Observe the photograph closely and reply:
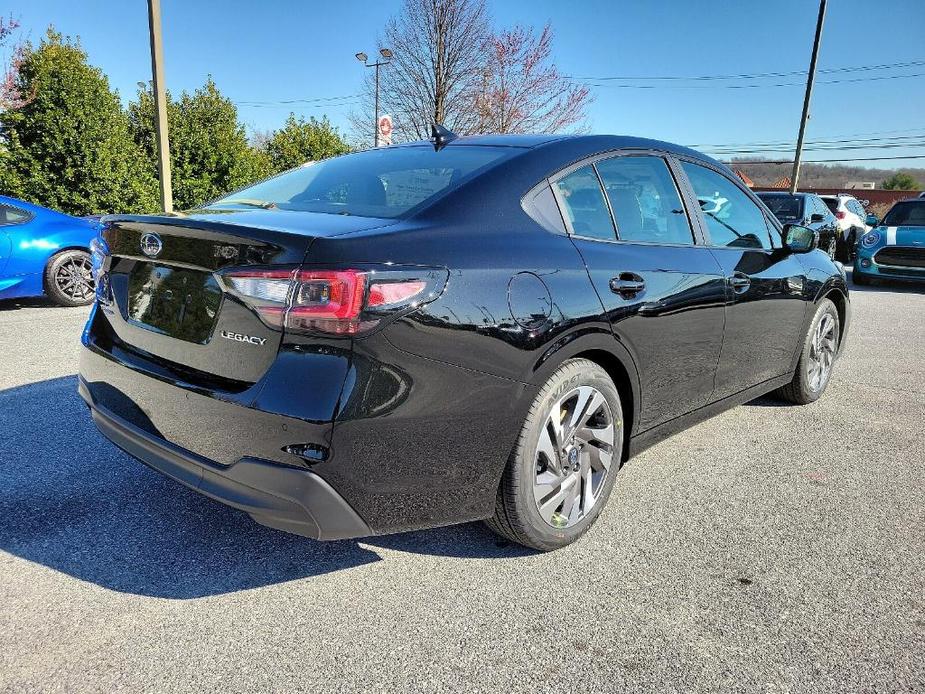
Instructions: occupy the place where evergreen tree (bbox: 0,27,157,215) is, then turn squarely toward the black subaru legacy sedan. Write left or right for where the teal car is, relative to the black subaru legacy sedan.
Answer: left

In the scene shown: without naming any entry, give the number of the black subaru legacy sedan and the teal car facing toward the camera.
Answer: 1

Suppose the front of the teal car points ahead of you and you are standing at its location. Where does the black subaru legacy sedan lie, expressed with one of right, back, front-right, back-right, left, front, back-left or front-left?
front

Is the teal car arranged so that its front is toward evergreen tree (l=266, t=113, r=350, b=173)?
no

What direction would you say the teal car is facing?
toward the camera

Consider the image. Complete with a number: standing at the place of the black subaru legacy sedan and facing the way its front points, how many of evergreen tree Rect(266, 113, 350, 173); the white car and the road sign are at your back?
0

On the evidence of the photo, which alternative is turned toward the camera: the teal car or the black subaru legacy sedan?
the teal car

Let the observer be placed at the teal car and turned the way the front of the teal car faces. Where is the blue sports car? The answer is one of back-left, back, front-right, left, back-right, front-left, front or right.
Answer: front-right

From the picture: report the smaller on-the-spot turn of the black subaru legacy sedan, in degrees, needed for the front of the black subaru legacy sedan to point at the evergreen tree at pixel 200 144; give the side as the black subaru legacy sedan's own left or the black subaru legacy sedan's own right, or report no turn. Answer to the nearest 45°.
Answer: approximately 45° to the black subaru legacy sedan's own left

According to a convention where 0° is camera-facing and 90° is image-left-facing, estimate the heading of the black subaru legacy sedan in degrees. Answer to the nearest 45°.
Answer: approximately 225°

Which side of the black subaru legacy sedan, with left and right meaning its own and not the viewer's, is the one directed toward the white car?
front

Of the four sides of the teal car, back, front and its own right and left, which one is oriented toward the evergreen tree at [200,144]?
right

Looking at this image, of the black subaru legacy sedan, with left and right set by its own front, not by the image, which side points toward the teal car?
front

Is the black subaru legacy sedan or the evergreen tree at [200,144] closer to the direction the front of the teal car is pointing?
the black subaru legacy sedan

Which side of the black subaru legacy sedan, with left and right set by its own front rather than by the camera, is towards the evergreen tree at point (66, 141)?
left

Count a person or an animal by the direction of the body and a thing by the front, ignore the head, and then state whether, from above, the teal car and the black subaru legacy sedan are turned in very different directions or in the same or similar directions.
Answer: very different directions

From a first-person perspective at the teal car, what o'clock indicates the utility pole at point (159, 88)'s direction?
The utility pole is roughly at 2 o'clock from the teal car.
